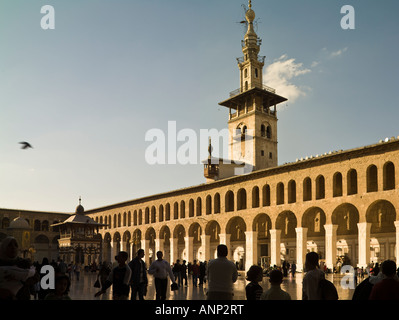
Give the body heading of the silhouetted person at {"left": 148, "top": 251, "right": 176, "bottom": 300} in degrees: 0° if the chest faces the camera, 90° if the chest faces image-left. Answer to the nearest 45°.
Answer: approximately 0°

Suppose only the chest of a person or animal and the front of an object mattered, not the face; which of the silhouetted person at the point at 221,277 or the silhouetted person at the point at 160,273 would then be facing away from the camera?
the silhouetted person at the point at 221,277

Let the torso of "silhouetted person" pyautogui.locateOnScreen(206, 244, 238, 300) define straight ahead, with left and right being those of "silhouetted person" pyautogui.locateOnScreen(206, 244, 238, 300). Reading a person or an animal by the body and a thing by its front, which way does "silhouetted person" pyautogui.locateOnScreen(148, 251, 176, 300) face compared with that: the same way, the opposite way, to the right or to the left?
the opposite way

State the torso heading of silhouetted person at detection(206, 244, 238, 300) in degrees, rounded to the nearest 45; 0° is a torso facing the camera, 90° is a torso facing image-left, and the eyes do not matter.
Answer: approximately 180°

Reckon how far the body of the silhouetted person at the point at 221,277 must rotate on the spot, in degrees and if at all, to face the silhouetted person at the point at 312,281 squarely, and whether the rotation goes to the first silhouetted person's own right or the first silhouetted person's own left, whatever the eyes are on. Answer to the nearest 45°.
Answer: approximately 135° to the first silhouetted person's own right

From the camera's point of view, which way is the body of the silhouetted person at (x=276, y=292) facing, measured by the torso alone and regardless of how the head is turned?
away from the camera
